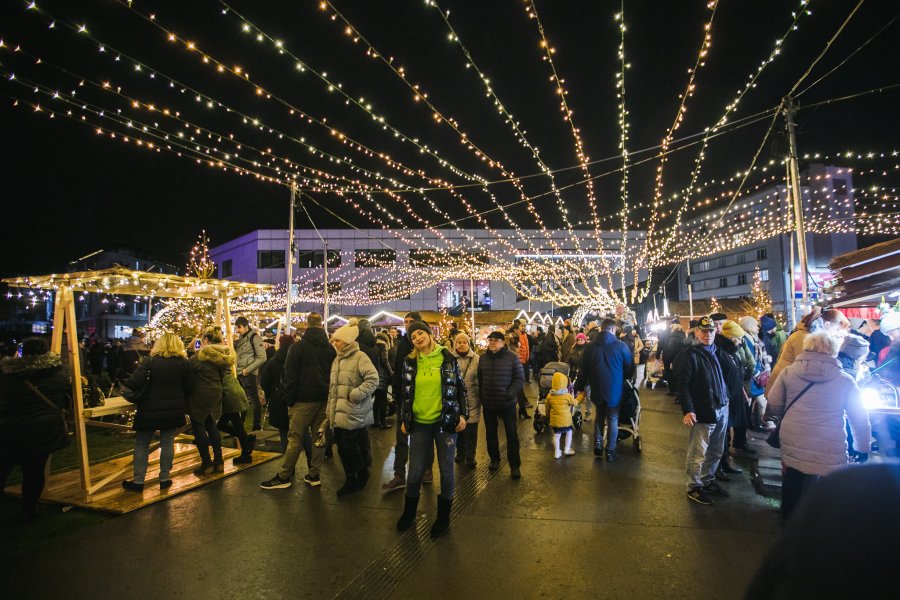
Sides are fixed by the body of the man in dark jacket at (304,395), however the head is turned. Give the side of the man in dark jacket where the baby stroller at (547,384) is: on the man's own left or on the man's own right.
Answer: on the man's own right

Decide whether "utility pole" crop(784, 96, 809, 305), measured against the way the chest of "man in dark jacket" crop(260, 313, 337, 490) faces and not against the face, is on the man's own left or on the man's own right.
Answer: on the man's own right

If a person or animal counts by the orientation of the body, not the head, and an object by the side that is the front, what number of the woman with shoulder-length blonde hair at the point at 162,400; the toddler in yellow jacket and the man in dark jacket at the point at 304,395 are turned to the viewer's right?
0

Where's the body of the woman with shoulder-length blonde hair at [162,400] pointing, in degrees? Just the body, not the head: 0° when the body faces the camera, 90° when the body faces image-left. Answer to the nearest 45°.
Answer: approximately 135°

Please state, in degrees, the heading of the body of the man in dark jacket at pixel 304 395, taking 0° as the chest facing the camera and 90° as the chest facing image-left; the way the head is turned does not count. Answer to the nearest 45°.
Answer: approximately 135°

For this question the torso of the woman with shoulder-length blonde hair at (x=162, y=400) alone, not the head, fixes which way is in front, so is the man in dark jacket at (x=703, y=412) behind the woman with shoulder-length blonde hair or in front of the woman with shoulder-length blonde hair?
behind
